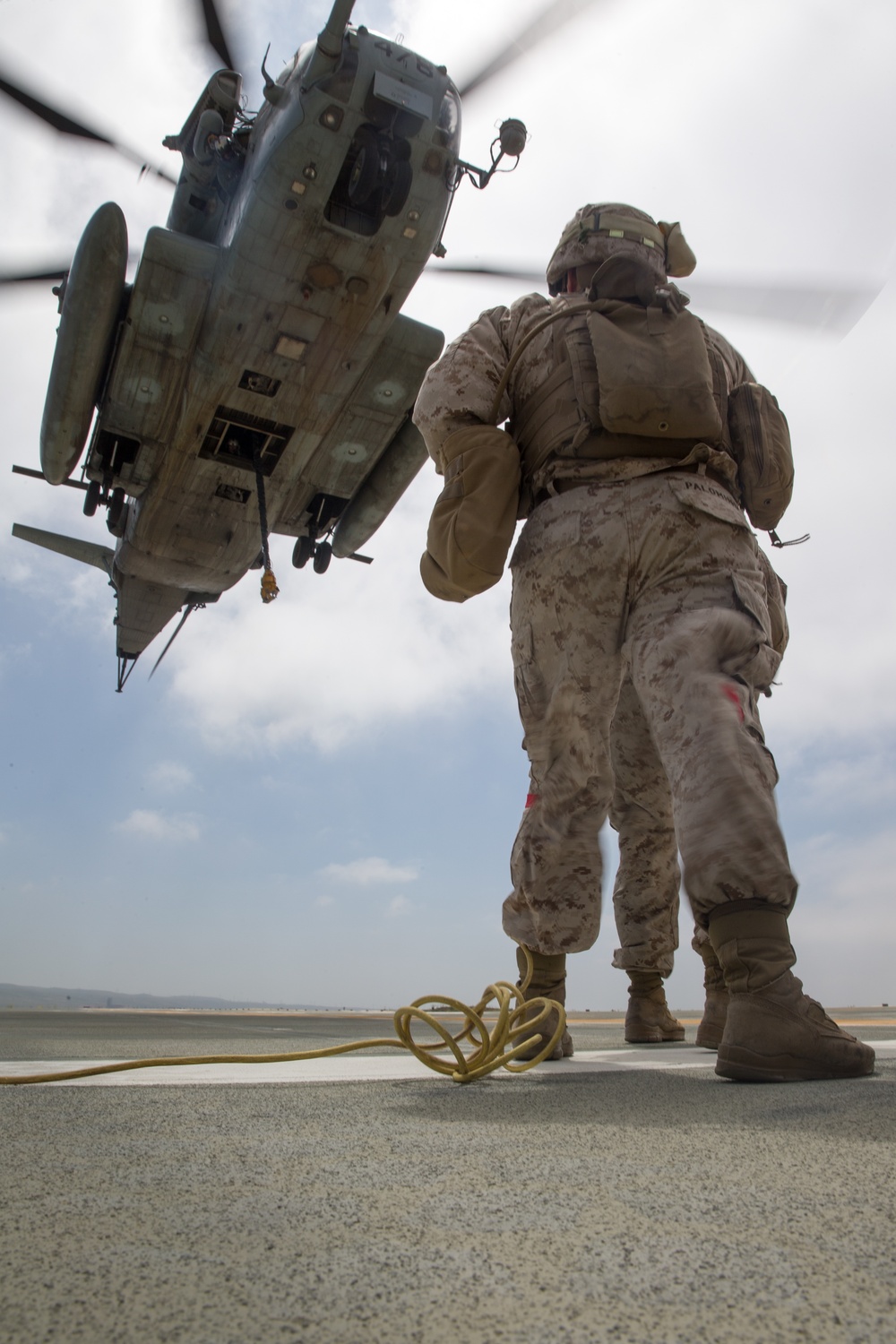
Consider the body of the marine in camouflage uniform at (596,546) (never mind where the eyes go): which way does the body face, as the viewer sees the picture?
away from the camera

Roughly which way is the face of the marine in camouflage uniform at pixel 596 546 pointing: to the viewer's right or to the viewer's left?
to the viewer's left

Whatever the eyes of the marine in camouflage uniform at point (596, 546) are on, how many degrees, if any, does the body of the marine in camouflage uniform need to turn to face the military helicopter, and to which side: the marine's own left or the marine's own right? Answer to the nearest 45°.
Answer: approximately 45° to the marine's own left
